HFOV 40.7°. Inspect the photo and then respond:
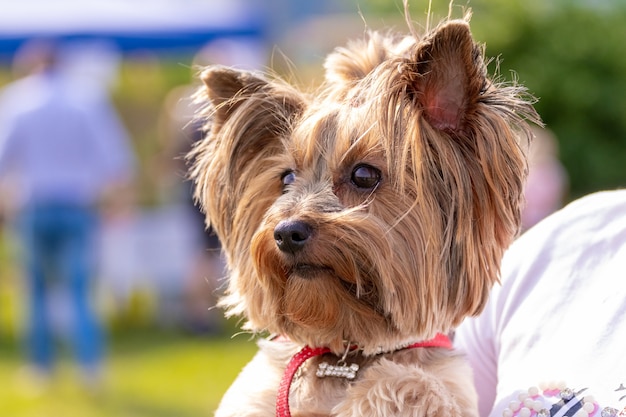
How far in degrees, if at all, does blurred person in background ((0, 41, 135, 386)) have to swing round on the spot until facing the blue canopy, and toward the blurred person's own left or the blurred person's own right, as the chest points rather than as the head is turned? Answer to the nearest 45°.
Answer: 0° — they already face it

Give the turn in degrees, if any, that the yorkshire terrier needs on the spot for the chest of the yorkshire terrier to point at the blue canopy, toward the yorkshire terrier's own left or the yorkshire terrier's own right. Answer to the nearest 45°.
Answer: approximately 135° to the yorkshire terrier's own right

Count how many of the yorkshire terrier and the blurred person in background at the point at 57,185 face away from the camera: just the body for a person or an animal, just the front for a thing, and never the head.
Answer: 1

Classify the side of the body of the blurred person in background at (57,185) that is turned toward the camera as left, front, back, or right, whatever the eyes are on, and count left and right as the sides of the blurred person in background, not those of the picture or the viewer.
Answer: back

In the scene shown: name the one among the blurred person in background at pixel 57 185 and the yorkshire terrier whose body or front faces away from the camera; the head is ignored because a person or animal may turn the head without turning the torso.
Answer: the blurred person in background

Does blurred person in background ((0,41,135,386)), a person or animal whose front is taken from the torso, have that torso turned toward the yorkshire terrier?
no
